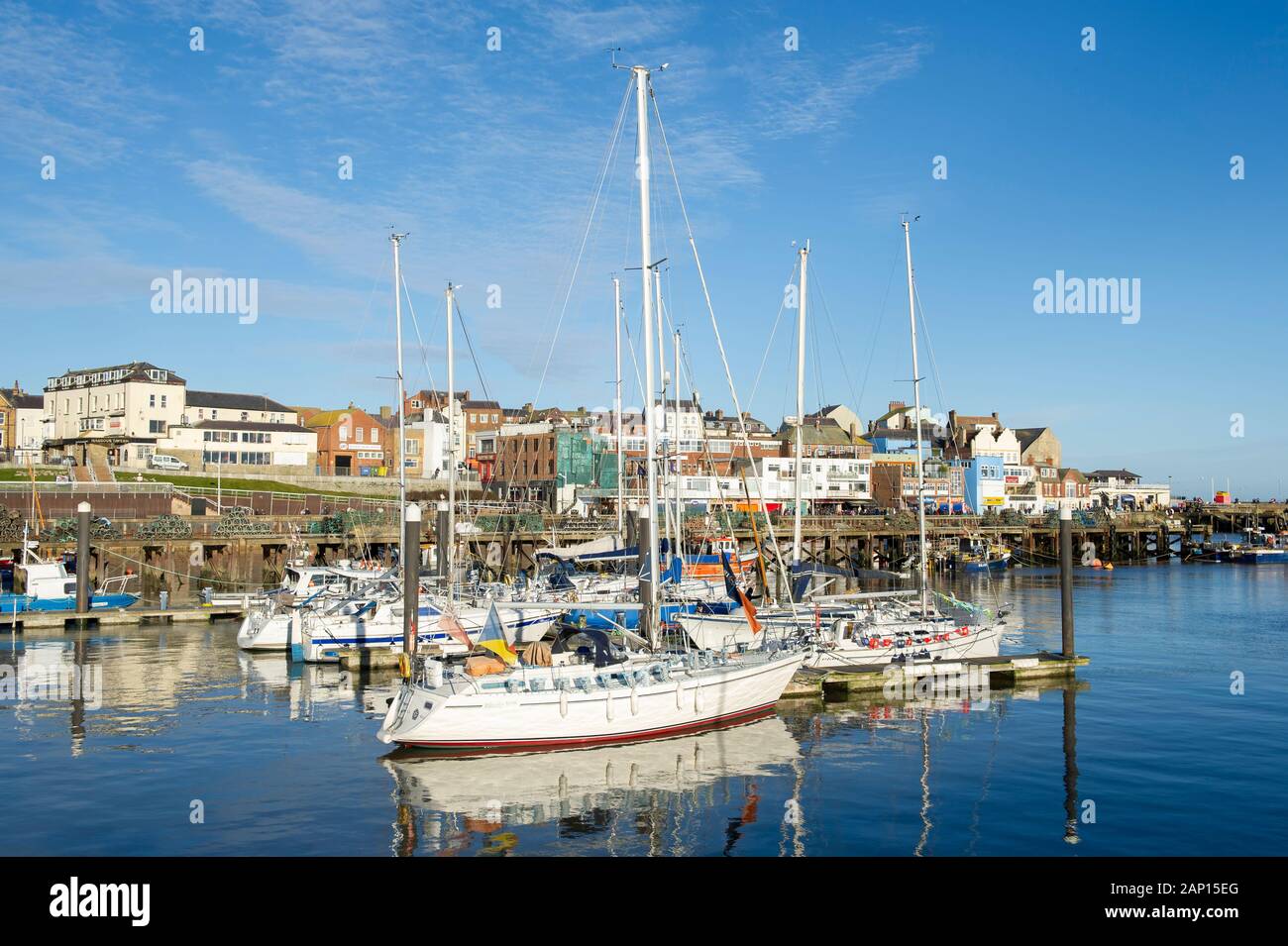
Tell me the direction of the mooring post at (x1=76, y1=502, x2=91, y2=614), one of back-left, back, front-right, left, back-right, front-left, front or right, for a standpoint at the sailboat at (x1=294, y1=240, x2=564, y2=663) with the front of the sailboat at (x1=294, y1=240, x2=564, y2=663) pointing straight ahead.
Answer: back-left

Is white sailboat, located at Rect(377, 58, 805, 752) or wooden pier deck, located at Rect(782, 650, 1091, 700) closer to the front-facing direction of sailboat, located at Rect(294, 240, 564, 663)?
the wooden pier deck

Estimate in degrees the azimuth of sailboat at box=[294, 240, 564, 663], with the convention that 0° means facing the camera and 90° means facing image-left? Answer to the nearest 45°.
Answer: approximately 270°

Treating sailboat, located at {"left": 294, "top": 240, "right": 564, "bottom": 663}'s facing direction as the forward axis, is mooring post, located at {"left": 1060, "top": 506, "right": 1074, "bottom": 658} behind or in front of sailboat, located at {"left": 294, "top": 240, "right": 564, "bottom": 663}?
in front

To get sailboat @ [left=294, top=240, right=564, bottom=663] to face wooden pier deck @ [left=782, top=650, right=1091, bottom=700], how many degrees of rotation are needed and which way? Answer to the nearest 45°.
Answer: approximately 45° to its right

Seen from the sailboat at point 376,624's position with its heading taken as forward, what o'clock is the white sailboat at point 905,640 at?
The white sailboat is roughly at 1 o'clock from the sailboat.

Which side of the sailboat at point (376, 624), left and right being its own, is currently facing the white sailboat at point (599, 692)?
right
